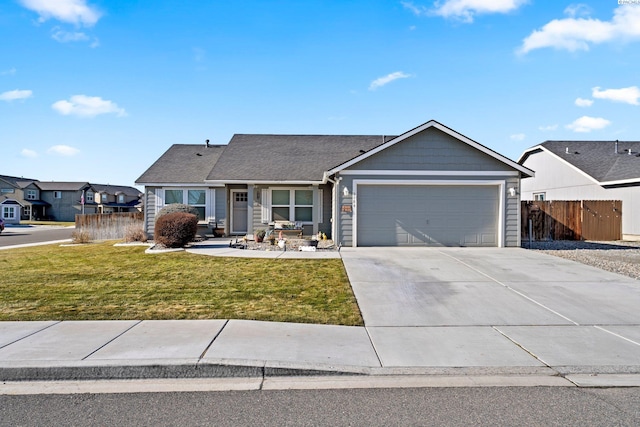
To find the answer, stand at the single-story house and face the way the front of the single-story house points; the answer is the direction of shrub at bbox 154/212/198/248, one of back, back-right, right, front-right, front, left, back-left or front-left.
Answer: right

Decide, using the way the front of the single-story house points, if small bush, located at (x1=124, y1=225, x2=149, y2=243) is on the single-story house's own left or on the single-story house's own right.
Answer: on the single-story house's own right

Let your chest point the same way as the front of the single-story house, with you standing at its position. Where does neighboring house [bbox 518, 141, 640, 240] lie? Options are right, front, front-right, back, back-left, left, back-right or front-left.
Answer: back-left

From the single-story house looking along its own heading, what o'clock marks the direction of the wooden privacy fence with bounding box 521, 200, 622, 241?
The wooden privacy fence is roughly at 8 o'clock from the single-story house.

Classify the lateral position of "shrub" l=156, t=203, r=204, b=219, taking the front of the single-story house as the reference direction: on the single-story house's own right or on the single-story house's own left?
on the single-story house's own right

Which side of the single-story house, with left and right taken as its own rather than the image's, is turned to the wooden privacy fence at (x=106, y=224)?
right

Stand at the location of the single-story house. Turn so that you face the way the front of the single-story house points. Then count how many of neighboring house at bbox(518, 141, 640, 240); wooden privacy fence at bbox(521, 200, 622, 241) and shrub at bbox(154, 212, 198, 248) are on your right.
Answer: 1

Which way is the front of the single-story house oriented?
toward the camera

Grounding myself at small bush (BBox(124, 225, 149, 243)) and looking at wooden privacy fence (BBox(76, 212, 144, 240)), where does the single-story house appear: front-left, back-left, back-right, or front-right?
back-right
